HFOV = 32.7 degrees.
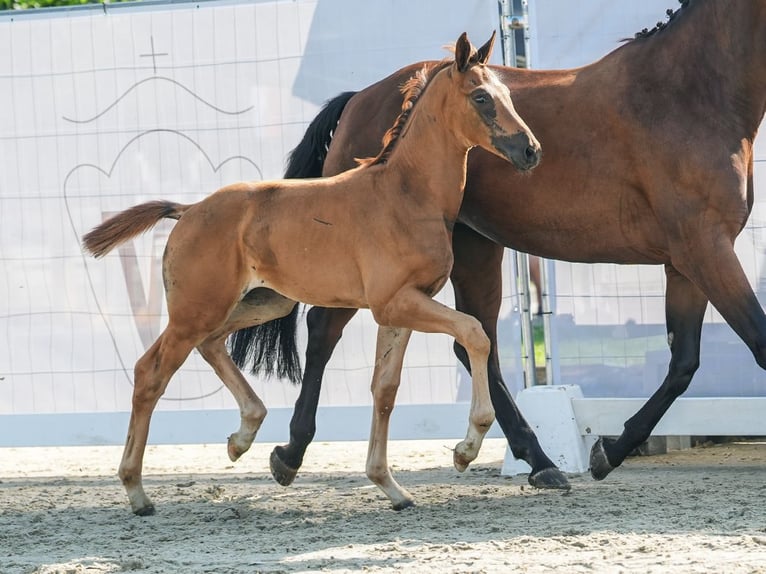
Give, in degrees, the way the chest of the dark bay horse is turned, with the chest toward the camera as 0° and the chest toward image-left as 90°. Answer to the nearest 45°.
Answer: approximately 270°

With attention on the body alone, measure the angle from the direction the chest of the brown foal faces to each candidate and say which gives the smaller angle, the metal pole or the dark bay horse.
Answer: the dark bay horse

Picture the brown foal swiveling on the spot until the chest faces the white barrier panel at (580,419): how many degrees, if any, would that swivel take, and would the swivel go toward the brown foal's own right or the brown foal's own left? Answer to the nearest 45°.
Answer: approximately 45° to the brown foal's own left

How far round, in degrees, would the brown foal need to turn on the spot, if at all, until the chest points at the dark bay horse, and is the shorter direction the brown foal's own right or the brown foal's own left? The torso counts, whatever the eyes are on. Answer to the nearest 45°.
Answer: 0° — it already faces it

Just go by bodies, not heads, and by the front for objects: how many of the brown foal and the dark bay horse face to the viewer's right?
2

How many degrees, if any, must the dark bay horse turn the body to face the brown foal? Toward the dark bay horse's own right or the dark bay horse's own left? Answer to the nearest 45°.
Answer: approximately 135° to the dark bay horse's own right

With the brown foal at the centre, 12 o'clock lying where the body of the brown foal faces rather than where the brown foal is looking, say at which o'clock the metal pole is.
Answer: The metal pole is roughly at 10 o'clock from the brown foal.

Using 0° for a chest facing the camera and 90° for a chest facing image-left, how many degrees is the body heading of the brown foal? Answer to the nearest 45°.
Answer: approximately 270°
